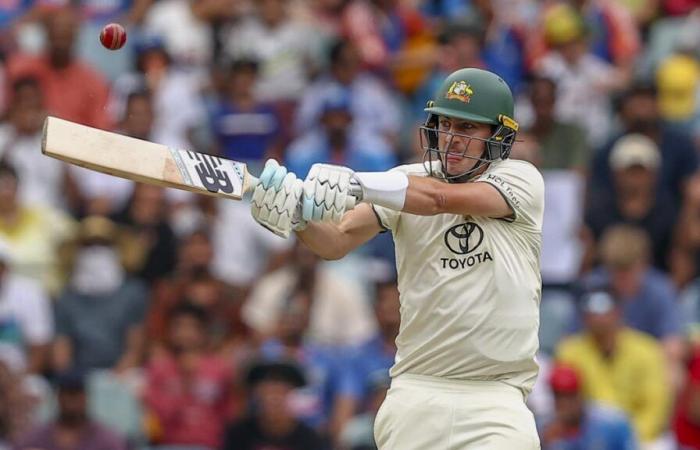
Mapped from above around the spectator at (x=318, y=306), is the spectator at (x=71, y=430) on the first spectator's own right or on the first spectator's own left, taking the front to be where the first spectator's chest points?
on the first spectator's own right

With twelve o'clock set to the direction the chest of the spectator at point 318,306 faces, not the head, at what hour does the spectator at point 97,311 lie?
the spectator at point 97,311 is roughly at 3 o'clock from the spectator at point 318,306.

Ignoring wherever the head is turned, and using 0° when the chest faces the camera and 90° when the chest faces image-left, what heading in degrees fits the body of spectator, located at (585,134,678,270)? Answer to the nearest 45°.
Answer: approximately 0°

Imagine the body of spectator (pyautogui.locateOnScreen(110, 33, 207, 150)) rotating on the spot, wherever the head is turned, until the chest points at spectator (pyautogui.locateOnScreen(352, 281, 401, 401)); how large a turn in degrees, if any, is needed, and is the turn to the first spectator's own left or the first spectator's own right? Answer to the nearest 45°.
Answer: approximately 45° to the first spectator's own left
